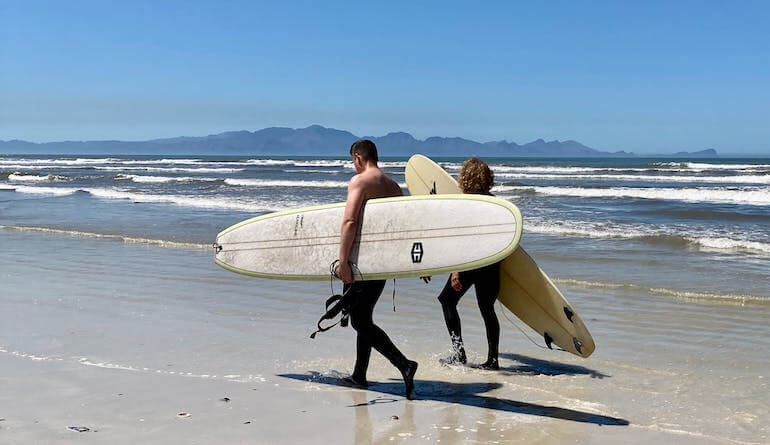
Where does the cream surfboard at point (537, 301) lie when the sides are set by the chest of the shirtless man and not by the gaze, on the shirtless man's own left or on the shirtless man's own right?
on the shirtless man's own right

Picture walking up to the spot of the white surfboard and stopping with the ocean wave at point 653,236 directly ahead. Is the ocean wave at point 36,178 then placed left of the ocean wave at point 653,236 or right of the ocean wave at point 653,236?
left

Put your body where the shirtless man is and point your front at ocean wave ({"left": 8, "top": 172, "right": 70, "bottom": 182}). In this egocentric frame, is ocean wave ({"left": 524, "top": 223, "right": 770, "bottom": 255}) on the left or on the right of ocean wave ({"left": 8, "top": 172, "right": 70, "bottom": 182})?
right
